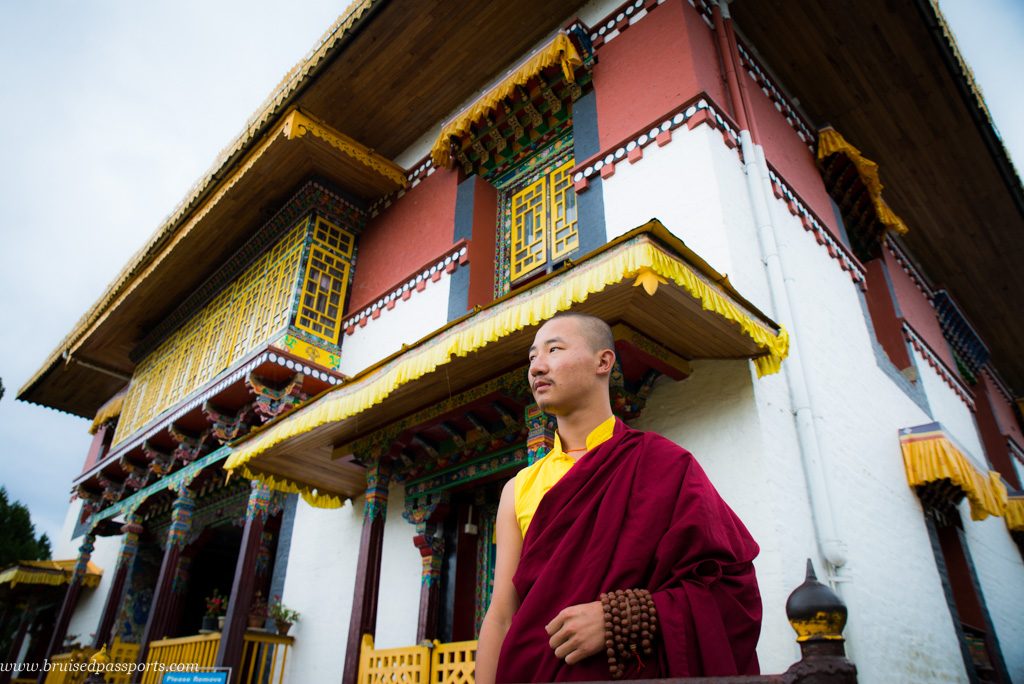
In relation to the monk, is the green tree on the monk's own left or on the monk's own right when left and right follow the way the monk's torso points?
on the monk's own right

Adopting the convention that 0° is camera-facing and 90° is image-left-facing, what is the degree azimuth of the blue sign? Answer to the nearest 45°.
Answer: approximately 0°

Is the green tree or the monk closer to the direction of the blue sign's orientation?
the monk

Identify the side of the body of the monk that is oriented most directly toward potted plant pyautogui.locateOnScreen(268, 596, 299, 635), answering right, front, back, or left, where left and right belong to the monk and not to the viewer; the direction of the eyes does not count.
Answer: right

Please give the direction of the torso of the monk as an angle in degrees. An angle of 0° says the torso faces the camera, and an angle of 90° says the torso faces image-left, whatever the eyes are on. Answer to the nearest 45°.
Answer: approximately 45°

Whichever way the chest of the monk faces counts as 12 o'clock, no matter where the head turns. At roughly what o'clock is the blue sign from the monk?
The blue sign is roughly at 3 o'clock from the monk.
